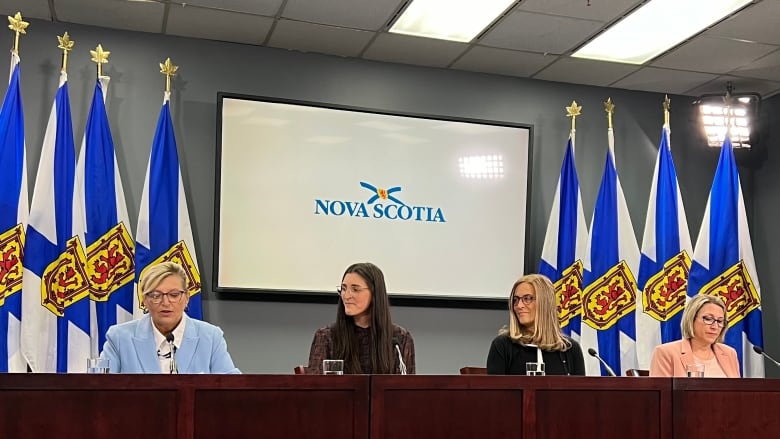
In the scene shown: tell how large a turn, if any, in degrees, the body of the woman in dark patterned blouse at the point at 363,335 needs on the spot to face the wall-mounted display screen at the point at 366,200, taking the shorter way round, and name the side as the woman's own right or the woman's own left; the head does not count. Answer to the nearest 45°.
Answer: approximately 180°

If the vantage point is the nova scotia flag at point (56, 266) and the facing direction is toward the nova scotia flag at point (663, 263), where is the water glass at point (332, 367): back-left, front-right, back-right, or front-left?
front-right

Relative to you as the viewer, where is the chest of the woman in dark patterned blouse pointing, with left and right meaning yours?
facing the viewer

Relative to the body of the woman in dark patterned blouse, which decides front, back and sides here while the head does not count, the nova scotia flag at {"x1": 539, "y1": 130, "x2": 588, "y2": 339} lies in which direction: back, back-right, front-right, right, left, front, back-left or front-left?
back-left

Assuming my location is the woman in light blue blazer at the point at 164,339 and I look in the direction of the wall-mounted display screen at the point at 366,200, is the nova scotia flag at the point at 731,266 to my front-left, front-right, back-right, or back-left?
front-right

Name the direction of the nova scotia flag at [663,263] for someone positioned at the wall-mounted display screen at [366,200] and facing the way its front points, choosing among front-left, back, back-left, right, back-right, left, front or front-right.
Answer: left

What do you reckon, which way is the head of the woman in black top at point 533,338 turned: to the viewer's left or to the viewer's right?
to the viewer's left

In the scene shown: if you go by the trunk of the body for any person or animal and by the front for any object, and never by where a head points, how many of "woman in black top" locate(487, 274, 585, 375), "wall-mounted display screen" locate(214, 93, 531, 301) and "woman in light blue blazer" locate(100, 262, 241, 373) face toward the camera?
3

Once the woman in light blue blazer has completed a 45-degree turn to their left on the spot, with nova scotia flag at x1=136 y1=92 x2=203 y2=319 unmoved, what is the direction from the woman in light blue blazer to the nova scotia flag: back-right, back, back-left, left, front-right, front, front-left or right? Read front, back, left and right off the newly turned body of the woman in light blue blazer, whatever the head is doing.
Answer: back-left

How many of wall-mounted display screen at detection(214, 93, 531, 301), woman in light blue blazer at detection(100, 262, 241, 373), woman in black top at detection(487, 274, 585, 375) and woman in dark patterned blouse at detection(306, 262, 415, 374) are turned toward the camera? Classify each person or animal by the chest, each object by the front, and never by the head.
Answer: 4

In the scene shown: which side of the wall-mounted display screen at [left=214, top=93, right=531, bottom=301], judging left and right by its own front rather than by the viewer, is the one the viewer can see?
front

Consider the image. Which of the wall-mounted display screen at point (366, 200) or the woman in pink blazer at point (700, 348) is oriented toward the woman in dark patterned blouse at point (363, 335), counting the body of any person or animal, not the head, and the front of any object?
the wall-mounted display screen

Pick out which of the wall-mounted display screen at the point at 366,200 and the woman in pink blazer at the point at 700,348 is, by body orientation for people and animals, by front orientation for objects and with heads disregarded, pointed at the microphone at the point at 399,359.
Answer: the wall-mounted display screen
